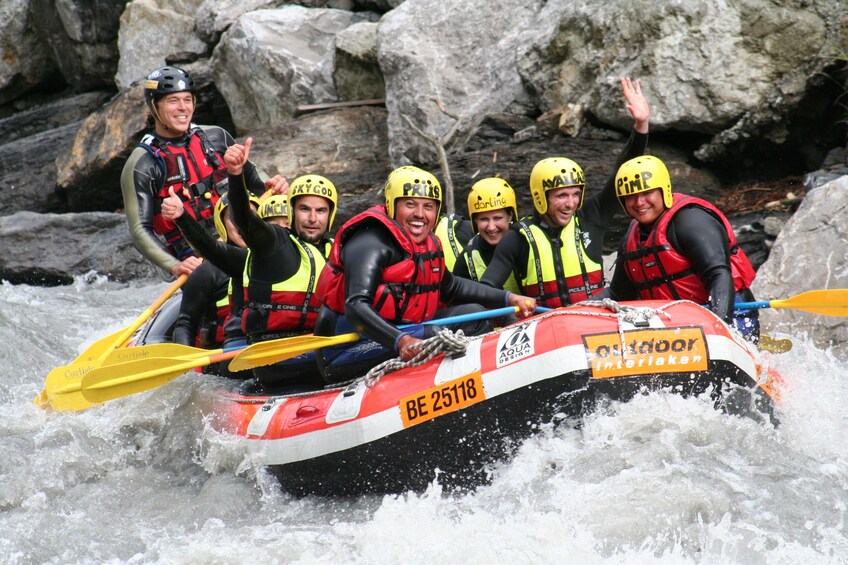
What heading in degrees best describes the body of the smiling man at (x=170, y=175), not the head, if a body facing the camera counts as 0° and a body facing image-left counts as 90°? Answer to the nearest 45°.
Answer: approximately 315°

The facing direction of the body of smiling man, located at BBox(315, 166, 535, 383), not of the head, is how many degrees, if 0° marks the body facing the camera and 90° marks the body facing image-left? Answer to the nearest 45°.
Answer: approximately 315°

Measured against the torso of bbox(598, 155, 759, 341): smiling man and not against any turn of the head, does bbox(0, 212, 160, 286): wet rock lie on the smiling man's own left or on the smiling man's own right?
on the smiling man's own right

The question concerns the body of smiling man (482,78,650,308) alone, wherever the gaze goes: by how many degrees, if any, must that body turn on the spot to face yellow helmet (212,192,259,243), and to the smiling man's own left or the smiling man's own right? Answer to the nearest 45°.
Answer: approximately 90° to the smiling man's own right

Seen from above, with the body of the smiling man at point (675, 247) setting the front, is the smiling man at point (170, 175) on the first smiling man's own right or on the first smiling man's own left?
on the first smiling man's own right

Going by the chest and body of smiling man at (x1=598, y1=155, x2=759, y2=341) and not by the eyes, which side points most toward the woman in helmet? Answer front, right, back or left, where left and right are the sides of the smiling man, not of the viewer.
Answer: right

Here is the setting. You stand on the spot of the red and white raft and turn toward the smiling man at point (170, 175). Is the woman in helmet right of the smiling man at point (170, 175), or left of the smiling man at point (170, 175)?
right

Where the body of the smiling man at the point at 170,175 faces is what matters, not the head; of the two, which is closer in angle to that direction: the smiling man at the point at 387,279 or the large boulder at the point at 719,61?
the smiling man

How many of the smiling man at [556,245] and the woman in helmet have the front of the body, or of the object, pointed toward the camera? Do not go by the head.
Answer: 2

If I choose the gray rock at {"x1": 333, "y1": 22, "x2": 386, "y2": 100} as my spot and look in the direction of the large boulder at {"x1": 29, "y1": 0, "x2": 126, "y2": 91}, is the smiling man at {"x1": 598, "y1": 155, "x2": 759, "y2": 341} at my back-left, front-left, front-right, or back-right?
back-left

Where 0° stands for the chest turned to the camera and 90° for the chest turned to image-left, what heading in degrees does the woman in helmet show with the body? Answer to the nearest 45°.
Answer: approximately 0°
